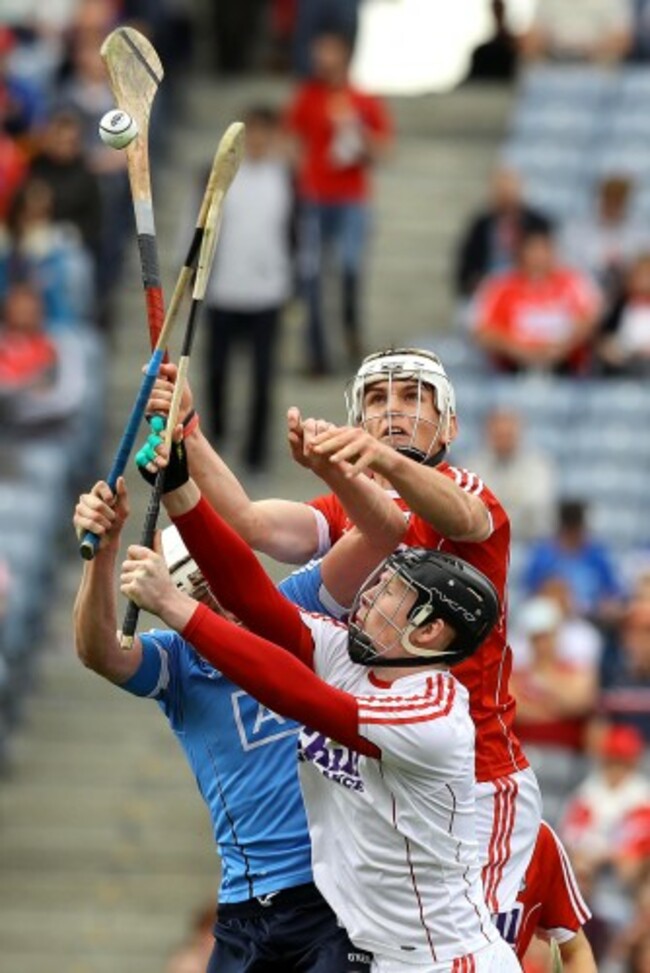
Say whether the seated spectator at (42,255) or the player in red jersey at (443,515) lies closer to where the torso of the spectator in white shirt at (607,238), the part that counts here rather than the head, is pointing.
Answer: the player in red jersey

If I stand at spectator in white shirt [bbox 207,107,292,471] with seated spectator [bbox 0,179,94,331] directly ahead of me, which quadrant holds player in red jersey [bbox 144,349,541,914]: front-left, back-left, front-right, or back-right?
back-left

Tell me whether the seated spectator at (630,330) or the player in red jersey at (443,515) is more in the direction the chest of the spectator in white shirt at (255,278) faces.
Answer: the player in red jersey

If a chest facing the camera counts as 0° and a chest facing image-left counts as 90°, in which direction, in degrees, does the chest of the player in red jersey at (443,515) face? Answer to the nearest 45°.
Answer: approximately 45°

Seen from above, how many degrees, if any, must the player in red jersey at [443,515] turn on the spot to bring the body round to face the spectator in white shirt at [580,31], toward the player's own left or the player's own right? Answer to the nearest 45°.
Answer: approximately 135° to the player's own right
